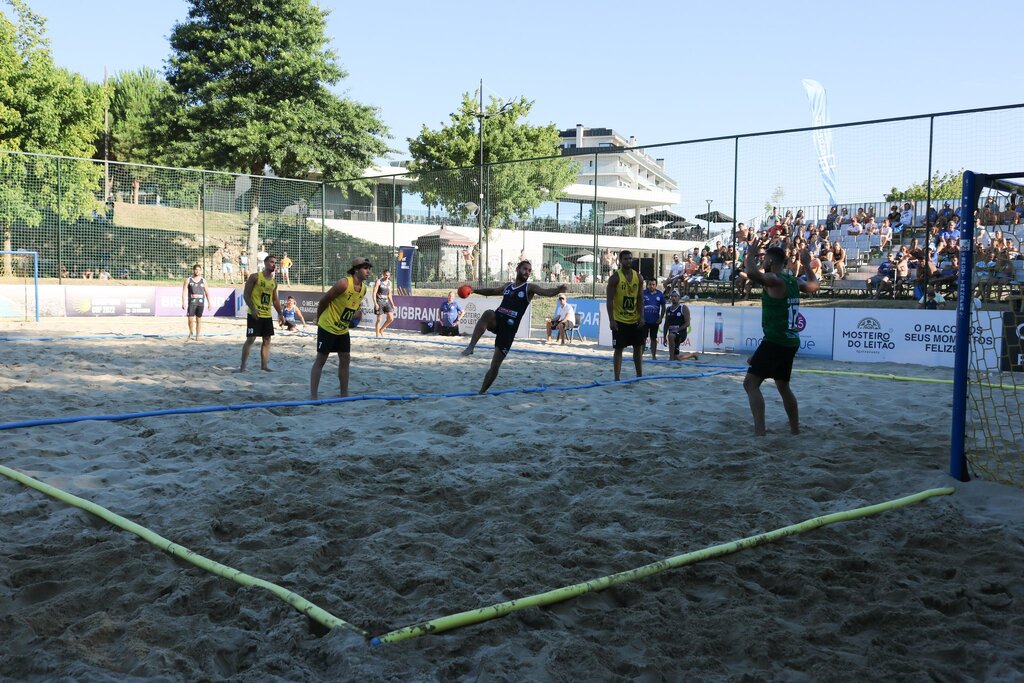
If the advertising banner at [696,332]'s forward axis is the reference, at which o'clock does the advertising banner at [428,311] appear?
the advertising banner at [428,311] is roughly at 4 o'clock from the advertising banner at [696,332].

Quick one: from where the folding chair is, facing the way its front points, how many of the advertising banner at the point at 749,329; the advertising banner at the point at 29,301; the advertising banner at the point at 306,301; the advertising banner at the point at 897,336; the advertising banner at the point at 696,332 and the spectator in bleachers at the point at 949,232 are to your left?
4

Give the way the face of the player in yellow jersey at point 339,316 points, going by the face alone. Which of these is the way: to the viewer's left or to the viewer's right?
to the viewer's right

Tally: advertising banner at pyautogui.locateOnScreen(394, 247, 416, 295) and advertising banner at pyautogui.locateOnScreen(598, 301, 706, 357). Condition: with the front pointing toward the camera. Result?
2

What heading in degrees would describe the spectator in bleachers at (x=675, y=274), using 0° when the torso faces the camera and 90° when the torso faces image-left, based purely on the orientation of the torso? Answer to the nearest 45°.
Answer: approximately 45°

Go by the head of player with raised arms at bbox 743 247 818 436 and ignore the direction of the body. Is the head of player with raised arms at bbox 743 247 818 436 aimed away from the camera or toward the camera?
away from the camera

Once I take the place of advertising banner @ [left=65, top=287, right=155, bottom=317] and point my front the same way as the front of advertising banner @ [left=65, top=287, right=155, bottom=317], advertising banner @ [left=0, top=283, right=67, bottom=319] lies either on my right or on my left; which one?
on my right

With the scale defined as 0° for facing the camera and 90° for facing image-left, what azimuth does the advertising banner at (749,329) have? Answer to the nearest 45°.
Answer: approximately 0°

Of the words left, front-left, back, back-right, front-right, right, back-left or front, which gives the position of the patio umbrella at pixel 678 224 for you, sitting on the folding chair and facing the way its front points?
back

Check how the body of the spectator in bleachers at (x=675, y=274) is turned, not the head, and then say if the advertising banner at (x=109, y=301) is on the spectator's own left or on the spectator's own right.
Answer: on the spectator's own right
